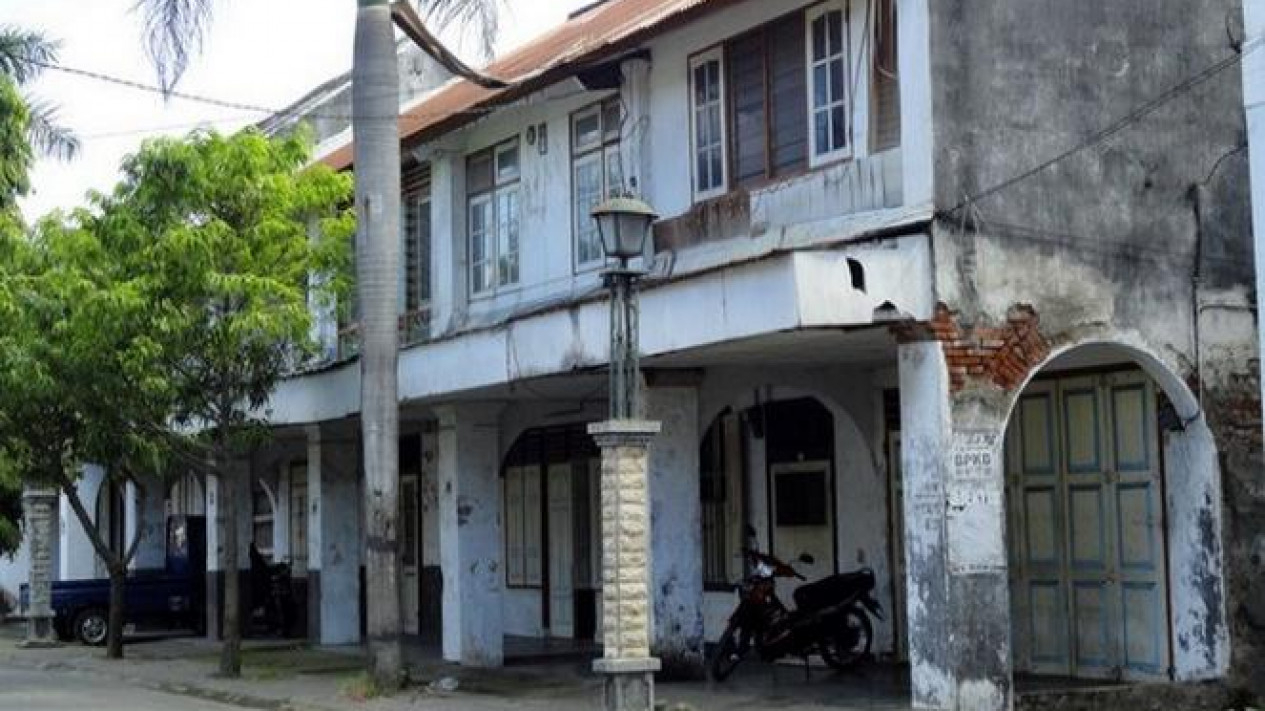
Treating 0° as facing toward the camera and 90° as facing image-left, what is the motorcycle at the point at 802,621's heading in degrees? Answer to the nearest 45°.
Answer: approximately 45°

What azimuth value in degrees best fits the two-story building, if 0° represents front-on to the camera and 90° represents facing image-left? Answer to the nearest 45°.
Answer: approximately 45°

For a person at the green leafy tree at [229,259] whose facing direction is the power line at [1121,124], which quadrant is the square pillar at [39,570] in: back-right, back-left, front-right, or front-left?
back-left

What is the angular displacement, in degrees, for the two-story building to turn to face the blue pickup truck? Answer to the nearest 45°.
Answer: approximately 90° to its right

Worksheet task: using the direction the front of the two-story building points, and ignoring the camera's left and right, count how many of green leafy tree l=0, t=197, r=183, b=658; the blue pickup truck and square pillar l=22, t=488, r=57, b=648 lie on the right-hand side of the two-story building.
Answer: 3
